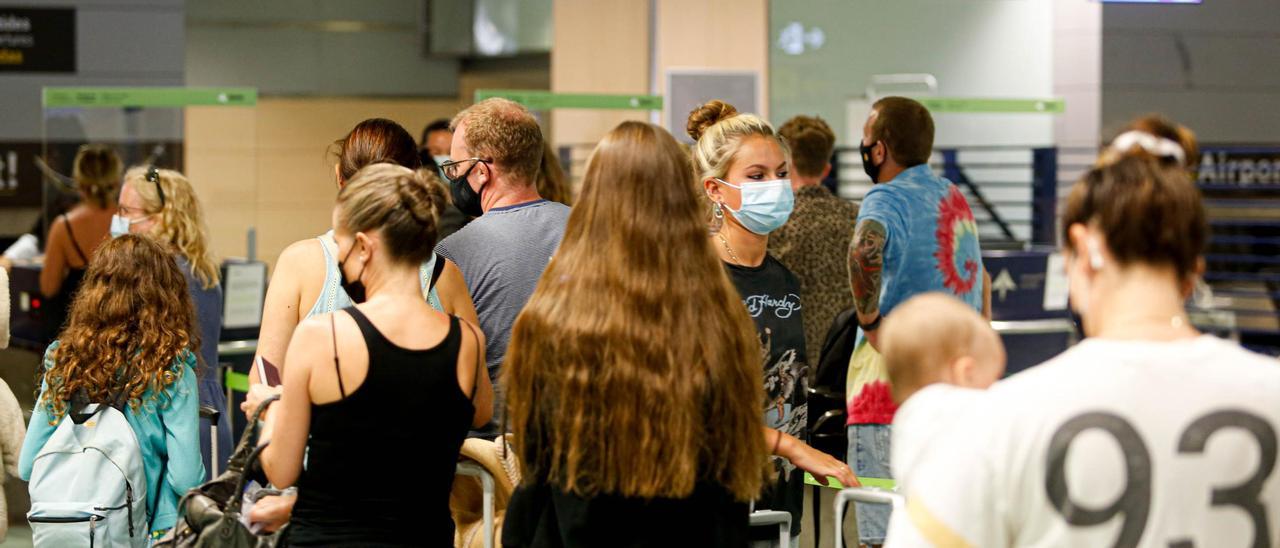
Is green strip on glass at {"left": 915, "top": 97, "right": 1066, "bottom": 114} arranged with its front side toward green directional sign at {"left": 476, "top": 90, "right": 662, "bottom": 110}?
no

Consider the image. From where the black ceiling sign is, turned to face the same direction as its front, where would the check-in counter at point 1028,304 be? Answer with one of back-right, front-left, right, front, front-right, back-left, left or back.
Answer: front-left

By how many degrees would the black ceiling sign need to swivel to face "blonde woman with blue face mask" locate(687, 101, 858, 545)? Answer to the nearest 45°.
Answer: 0° — it already faces them

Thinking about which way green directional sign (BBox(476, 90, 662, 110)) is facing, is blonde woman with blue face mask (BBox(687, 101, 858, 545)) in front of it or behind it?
in front

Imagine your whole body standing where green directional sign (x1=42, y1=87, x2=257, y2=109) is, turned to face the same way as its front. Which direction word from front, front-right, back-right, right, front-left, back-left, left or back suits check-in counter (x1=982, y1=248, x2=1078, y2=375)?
left

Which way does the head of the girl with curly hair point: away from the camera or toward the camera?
away from the camera

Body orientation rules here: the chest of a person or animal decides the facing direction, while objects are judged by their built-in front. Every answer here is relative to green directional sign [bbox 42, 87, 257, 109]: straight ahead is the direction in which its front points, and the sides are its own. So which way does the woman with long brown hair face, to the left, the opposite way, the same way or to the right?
the opposite way

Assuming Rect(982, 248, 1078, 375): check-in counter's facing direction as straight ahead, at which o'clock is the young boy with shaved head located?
The young boy with shaved head is roughly at 12 o'clock from the check-in counter.

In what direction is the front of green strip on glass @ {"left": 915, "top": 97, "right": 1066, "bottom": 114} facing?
toward the camera

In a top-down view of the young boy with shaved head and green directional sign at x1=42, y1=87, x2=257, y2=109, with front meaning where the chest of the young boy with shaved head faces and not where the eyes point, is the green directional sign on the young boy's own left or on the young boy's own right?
on the young boy's own left

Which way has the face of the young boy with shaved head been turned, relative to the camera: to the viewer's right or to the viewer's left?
to the viewer's right

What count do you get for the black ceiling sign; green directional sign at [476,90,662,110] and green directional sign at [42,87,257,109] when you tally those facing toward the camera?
3

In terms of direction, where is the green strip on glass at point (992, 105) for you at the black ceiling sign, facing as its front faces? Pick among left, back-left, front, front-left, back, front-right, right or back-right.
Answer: front-left

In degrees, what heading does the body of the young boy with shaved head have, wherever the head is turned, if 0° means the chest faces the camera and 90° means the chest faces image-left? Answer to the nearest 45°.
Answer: approximately 225°

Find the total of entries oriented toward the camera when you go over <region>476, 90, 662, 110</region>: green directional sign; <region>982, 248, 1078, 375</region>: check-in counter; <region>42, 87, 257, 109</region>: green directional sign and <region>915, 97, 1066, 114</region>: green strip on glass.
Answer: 4
